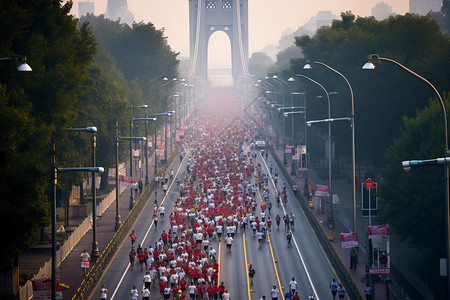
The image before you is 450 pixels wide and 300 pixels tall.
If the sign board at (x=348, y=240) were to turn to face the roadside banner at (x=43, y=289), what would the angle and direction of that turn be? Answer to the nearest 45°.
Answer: approximately 45° to its right

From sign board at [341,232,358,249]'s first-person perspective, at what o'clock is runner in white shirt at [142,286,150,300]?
The runner in white shirt is roughly at 2 o'clock from the sign board.

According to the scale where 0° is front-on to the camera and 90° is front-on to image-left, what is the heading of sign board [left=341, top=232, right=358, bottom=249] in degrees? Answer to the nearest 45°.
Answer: approximately 0°

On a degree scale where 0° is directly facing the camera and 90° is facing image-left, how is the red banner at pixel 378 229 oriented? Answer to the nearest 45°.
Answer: approximately 0°

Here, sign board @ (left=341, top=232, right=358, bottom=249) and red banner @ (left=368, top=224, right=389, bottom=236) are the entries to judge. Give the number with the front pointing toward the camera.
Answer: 2

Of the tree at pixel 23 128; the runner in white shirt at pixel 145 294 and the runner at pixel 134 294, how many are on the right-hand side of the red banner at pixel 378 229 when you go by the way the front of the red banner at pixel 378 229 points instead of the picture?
3
